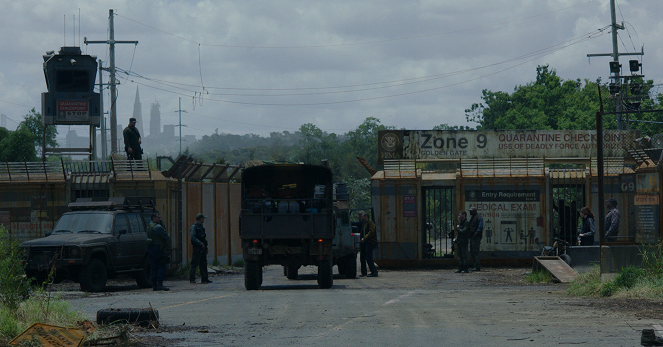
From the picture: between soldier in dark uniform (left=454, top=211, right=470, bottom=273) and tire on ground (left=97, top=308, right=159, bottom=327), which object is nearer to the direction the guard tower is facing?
the tire on ground

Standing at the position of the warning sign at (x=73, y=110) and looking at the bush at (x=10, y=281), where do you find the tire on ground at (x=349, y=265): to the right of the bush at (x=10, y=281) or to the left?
left

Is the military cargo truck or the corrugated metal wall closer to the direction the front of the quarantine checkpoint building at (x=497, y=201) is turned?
the military cargo truck

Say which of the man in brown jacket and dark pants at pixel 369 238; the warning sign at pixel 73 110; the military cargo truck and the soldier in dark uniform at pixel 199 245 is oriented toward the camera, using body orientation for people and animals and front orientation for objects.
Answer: the warning sign

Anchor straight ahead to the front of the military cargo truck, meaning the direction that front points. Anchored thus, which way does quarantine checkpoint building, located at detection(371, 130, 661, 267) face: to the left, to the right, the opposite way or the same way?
the opposite way

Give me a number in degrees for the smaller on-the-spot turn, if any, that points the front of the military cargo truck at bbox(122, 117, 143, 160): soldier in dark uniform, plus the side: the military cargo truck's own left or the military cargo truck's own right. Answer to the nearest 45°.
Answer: approximately 45° to the military cargo truck's own left

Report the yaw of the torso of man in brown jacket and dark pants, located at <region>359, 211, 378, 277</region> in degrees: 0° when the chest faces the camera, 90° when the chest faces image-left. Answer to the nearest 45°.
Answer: approximately 90°

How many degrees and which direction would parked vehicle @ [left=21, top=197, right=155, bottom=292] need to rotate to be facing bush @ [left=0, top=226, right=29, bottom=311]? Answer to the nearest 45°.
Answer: approximately 45° to its left
